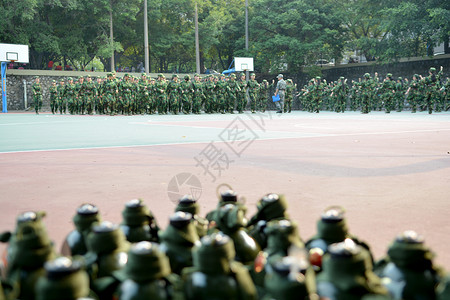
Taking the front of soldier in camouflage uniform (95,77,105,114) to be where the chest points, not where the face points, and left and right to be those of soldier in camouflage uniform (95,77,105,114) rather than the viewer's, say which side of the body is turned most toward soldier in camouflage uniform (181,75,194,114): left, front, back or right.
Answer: left

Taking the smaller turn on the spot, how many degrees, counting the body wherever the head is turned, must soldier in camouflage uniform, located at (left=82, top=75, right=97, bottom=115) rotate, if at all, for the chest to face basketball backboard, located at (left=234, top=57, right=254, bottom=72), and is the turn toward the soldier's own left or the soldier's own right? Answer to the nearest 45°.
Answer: approximately 135° to the soldier's own left

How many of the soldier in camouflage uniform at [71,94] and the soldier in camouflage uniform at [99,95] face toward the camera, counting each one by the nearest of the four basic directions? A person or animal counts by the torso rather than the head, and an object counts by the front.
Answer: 2

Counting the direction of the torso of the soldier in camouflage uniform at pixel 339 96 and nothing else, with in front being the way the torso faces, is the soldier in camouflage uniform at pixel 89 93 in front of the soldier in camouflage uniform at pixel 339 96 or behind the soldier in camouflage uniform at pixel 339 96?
in front

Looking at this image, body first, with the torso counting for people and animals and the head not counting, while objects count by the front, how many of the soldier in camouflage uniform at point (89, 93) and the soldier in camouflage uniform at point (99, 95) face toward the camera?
2

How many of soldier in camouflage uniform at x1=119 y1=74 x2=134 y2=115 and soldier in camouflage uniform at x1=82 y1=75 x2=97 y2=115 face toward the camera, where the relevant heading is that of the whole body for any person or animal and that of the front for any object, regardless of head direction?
2

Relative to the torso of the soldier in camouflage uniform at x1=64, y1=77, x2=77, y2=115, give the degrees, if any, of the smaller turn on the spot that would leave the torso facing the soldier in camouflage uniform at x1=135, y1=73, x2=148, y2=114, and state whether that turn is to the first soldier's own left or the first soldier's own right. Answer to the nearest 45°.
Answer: approximately 45° to the first soldier's own left

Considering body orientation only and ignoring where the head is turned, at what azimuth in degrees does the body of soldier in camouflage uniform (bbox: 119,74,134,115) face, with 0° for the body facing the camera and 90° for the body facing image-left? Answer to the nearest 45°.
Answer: approximately 0°
